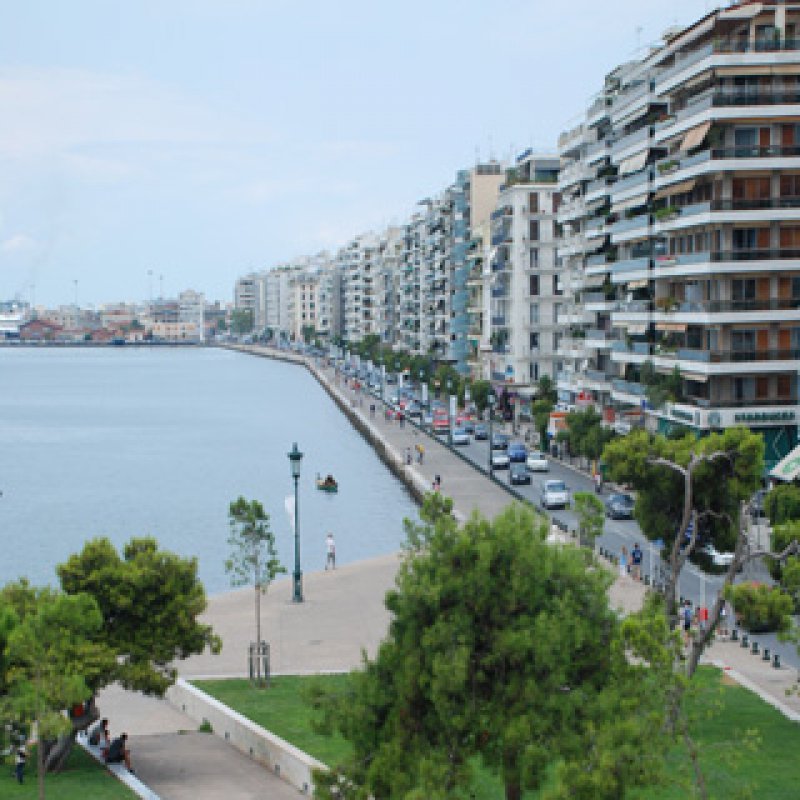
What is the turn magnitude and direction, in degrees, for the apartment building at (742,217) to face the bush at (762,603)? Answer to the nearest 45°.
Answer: approximately 45° to its left

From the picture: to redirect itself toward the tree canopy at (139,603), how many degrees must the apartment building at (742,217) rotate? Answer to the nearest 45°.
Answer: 0° — it already faces it

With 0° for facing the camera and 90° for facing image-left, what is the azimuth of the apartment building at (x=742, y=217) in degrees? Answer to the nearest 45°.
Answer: approximately 45°

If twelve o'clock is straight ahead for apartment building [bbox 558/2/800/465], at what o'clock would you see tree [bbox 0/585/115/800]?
The tree is roughly at 11 o'clock from the apartment building.

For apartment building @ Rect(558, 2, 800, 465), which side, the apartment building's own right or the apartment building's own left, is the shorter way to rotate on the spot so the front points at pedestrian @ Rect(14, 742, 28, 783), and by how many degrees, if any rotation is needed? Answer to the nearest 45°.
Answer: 0° — it already faces them

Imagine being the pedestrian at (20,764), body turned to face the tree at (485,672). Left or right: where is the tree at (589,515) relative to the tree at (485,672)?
left

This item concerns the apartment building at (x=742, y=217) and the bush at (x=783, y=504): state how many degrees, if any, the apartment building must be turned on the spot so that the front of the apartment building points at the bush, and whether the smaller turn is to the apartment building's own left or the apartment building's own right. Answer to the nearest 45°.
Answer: approximately 45° to the apartment building's own left
